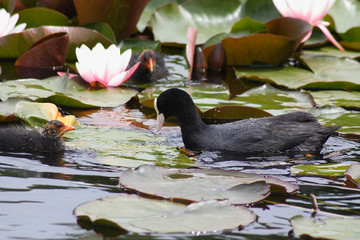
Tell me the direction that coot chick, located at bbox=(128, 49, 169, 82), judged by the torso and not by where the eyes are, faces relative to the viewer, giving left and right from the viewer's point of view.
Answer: facing the viewer

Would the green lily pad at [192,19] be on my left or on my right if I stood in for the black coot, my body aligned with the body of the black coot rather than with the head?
on my right

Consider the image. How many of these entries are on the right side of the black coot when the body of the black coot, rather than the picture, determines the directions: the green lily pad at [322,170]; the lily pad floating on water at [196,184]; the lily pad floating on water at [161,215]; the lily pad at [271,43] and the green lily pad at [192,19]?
2

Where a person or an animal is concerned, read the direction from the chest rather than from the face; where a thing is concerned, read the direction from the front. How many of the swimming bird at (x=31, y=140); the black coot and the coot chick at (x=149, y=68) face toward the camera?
1

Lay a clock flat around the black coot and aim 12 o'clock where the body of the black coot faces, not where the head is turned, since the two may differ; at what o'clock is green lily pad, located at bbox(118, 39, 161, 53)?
The green lily pad is roughly at 2 o'clock from the black coot.

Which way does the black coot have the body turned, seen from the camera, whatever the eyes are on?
to the viewer's left

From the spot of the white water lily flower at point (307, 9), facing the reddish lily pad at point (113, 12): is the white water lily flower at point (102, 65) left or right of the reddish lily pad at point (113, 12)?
left

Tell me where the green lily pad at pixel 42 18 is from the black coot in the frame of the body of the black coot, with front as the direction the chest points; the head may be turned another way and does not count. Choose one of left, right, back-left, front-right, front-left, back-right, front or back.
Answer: front-right

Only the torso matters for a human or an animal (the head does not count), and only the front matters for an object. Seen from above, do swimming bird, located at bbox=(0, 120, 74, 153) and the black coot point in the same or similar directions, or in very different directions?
very different directions

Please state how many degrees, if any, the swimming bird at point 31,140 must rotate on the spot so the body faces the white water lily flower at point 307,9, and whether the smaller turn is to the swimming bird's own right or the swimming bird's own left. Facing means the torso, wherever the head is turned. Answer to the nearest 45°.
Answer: approximately 45° to the swimming bird's own left

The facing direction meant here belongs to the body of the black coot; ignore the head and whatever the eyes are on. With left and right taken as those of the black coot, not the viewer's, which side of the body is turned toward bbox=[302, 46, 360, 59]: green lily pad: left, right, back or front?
right

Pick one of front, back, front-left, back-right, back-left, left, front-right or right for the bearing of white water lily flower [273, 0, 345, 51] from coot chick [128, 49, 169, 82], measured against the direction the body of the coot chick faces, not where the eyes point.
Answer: left

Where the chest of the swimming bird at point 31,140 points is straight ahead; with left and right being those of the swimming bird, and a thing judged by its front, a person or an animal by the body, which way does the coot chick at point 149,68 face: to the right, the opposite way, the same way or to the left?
to the right

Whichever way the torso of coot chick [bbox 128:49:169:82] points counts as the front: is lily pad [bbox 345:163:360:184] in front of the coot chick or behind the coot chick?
in front

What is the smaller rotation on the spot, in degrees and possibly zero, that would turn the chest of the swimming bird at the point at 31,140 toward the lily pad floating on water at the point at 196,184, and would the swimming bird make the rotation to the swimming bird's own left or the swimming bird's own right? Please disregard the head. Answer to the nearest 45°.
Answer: approximately 45° to the swimming bird's own right

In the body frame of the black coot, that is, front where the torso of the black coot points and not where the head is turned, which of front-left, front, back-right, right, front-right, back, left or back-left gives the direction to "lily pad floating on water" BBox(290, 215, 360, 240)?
left

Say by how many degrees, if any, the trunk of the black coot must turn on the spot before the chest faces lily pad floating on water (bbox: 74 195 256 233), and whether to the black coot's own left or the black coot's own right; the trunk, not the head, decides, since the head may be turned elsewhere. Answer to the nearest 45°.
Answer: approximately 90° to the black coot's own left

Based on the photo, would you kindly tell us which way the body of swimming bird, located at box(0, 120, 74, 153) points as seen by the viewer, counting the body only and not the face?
to the viewer's right
